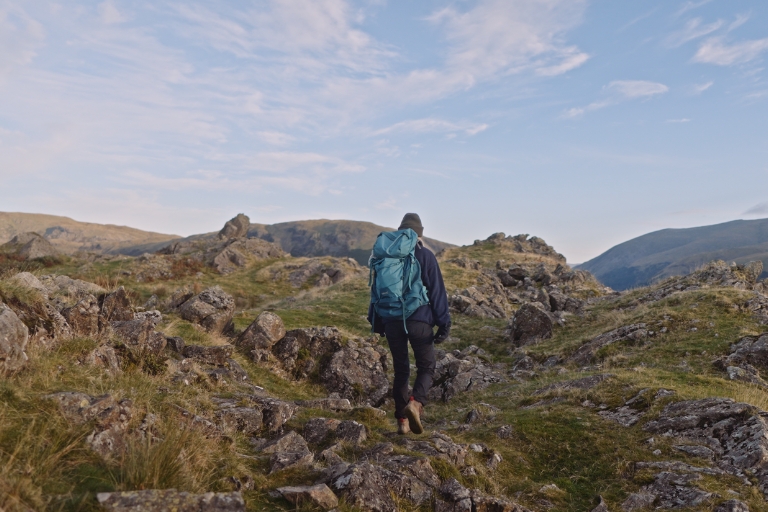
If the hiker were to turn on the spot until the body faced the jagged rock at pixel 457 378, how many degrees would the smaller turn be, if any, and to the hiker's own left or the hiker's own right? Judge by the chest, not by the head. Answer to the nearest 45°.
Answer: approximately 45° to the hiker's own right

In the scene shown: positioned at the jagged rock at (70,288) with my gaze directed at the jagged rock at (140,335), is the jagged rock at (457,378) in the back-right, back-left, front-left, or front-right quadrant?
front-left

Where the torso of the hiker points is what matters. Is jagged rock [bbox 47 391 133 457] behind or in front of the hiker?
behind

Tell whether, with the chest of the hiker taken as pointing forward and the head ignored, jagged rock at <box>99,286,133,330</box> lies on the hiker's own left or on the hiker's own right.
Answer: on the hiker's own left

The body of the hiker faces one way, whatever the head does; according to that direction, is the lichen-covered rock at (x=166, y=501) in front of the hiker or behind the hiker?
behind

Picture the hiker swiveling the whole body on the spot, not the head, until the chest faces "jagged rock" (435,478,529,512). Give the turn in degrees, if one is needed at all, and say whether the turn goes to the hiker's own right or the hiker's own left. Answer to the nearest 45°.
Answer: approximately 135° to the hiker's own right

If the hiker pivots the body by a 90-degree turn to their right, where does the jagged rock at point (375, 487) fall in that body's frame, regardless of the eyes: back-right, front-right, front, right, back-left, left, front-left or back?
front-right

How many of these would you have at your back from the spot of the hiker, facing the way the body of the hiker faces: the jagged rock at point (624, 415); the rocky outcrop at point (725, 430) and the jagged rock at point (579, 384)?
0

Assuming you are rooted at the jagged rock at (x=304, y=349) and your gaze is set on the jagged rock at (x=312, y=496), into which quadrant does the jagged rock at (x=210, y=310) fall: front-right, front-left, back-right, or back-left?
back-right

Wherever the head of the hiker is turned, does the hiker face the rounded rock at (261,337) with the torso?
no

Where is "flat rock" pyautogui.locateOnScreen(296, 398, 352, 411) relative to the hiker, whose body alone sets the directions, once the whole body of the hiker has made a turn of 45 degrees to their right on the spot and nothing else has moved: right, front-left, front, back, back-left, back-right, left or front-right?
back-left

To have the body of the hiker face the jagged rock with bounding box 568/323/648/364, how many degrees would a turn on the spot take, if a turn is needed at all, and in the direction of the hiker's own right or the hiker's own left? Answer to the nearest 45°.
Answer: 0° — they already face it

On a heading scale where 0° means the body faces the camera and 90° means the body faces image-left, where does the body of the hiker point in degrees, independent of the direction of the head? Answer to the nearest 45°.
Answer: approximately 225°

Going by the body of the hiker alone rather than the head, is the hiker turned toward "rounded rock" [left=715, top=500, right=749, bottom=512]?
no
